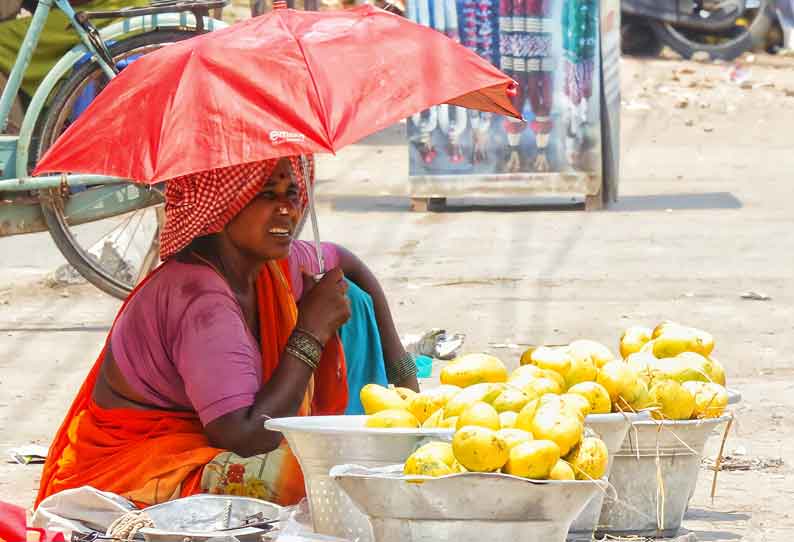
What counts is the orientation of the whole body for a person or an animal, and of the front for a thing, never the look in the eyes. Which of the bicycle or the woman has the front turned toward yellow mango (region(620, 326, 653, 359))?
the woman

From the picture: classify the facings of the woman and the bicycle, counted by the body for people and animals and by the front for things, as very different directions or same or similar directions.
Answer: very different directions

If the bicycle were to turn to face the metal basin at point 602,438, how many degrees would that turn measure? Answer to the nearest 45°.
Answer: approximately 90° to its left

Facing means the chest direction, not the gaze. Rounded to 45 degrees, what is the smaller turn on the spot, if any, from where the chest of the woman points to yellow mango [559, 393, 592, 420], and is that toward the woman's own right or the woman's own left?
approximately 45° to the woman's own right

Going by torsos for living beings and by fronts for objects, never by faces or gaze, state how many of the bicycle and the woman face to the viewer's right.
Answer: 1

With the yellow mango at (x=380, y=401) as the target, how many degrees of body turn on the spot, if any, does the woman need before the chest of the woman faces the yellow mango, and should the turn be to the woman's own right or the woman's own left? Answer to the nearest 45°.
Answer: approximately 45° to the woman's own right

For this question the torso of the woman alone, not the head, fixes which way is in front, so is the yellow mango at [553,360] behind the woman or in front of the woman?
in front

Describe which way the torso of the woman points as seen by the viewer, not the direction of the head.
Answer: to the viewer's right

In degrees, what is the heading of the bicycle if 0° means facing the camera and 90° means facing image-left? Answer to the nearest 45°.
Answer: approximately 90°

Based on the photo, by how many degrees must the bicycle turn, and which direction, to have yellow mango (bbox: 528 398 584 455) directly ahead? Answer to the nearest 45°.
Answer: approximately 90° to its left

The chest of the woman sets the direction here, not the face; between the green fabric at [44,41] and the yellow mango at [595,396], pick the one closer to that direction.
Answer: the yellow mango
